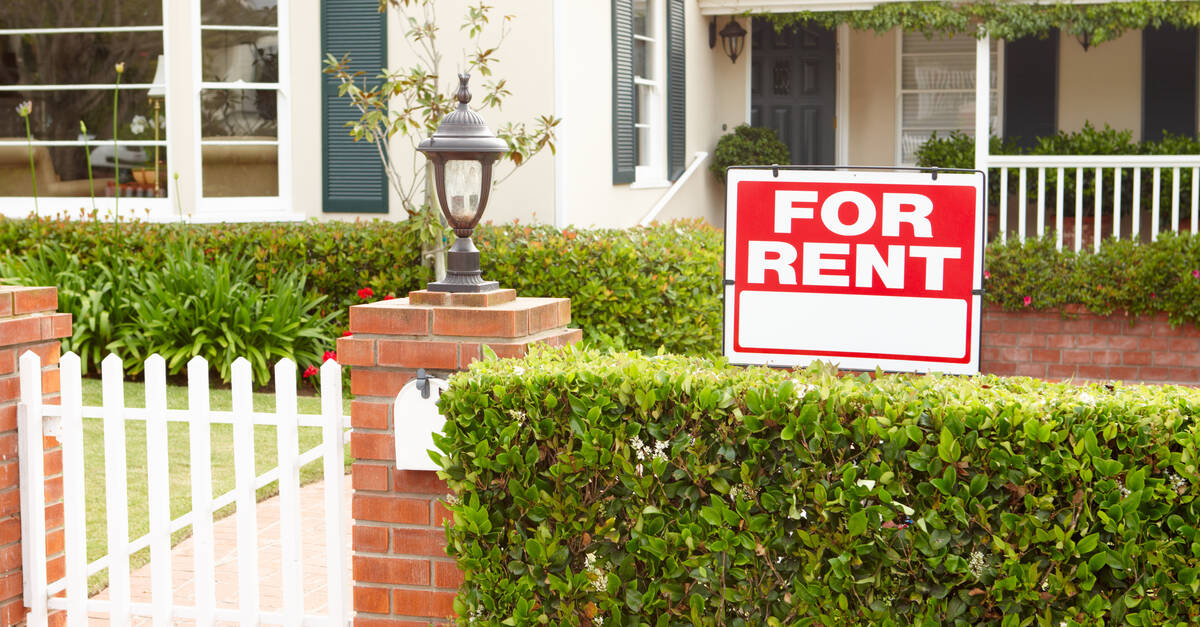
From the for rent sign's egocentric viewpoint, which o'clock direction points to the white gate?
The white gate is roughly at 3 o'clock from the for rent sign.

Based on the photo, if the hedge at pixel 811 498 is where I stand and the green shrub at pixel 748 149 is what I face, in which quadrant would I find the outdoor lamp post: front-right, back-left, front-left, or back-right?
front-left

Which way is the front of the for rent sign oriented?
toward the camera

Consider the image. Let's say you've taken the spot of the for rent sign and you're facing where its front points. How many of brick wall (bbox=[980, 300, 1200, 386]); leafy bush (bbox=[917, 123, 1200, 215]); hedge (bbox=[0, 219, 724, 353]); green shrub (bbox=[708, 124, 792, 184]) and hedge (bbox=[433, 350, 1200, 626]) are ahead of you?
1

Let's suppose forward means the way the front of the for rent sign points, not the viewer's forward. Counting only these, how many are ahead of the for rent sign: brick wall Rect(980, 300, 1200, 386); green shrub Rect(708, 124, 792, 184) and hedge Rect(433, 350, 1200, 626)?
1

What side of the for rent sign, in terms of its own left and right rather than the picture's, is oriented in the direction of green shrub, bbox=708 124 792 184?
back

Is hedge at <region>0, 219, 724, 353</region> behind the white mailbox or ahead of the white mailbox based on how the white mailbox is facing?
behind

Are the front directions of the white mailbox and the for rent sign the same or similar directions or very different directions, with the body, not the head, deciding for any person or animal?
same or similar directions

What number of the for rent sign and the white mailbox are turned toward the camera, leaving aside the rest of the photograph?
2

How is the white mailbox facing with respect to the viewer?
toward the camera

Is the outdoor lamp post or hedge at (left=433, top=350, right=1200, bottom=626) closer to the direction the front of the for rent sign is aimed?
the hedge

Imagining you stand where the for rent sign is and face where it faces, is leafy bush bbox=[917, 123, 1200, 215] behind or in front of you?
behind

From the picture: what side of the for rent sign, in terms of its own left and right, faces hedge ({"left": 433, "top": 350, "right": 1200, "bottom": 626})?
front

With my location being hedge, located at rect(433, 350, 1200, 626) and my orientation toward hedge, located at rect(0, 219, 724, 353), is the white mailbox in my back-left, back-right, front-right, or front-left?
front-left

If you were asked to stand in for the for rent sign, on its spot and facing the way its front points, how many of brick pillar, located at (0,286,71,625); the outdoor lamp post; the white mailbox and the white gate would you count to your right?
4

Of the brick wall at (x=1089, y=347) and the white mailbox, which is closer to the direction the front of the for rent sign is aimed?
the white mailbox

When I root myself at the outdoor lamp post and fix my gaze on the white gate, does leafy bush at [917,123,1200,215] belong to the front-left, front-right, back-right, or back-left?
back-right

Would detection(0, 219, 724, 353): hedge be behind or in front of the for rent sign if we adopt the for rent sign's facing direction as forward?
behind
